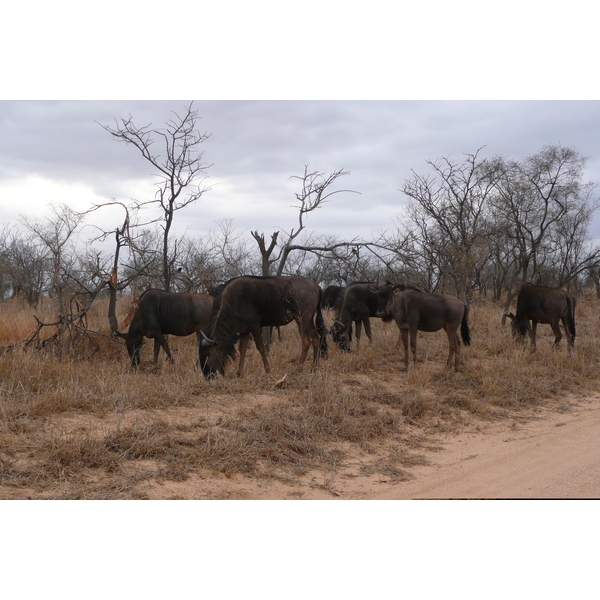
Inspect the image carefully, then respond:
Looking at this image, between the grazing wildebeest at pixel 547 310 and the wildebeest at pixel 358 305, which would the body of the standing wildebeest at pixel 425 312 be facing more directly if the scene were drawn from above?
the wildebeest

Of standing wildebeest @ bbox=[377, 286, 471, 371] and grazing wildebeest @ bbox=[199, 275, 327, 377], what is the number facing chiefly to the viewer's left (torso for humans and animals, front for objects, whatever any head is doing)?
2

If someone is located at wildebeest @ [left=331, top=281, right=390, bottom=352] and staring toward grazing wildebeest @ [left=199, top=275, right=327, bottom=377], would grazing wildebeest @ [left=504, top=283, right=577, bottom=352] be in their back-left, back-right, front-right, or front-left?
back-left

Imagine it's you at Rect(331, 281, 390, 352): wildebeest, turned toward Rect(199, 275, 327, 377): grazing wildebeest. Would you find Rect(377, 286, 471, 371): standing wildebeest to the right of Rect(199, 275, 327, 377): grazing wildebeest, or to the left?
left

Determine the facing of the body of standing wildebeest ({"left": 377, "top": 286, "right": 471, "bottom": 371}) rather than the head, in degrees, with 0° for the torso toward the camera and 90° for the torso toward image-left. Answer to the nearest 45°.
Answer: approximately 90°

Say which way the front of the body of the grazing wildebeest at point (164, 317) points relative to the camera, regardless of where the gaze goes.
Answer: to the viewer's left

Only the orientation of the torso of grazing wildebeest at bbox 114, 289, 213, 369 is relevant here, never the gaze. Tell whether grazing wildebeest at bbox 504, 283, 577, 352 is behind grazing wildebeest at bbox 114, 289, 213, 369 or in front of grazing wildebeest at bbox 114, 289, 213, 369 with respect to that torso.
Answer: behind

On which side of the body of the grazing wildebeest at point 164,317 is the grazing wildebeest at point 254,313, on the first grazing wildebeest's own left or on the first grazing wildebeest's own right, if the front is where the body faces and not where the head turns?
on the first grazing wildebeest's own left

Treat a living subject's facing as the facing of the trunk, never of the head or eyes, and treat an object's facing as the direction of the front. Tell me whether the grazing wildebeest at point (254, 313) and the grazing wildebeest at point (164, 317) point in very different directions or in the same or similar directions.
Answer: same or similar directions

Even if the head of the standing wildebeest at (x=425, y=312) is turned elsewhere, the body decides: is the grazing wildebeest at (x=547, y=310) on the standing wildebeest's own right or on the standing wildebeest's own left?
on the standing wildebeest's own right

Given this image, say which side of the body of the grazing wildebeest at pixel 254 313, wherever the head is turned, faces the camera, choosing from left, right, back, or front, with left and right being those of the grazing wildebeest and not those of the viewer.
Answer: left

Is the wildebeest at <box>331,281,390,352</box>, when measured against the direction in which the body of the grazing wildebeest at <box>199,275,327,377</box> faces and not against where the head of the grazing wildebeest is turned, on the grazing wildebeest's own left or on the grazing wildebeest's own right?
on the grazing wildebeest's own right
